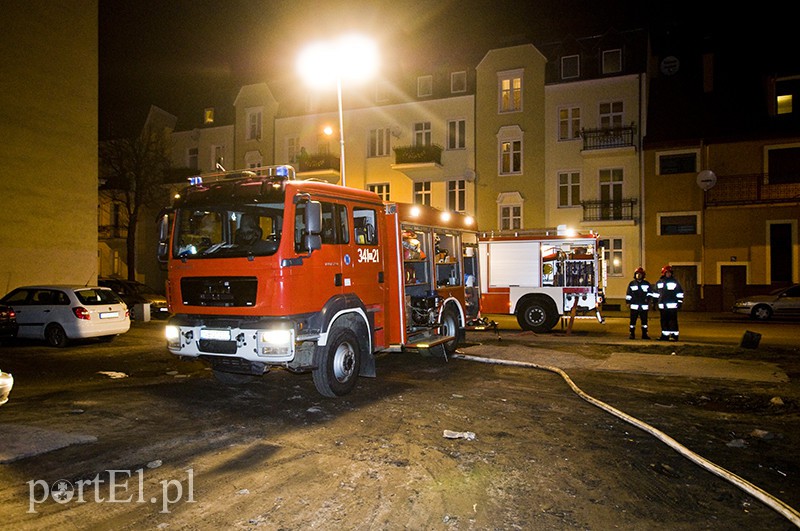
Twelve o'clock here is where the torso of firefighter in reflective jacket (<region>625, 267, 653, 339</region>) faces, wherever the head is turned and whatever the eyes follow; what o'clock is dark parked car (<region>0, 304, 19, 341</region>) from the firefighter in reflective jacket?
The dark parked car is roughly at 2 o'clock from the firefighter in reflective jacket.

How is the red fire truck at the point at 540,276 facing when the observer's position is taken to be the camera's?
facing to the left of the viewer

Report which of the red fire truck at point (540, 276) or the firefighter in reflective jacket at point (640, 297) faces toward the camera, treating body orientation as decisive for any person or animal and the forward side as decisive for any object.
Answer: the firefighter in reflective jacket

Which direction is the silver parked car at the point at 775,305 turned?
to the viewer's left

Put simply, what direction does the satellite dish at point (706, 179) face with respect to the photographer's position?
facing the viewer

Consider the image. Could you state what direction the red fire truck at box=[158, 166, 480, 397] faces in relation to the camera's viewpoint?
facing the viewer and to the left of the viewer

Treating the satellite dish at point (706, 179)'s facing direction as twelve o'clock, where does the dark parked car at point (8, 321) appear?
The dark parked car is roughly at 1 o'clock from the satellite dish.

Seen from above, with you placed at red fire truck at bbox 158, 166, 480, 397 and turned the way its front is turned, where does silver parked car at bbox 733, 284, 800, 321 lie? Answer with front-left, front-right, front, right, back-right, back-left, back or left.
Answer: back

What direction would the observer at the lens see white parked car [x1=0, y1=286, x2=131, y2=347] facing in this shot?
facing away from the viewer and to the left of the viewer

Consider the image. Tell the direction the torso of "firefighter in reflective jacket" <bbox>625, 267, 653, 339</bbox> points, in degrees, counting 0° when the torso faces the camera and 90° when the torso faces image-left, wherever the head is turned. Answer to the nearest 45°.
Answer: approximately 0°

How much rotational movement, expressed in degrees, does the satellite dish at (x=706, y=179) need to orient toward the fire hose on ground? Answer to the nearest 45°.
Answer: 0° — it already faces it
